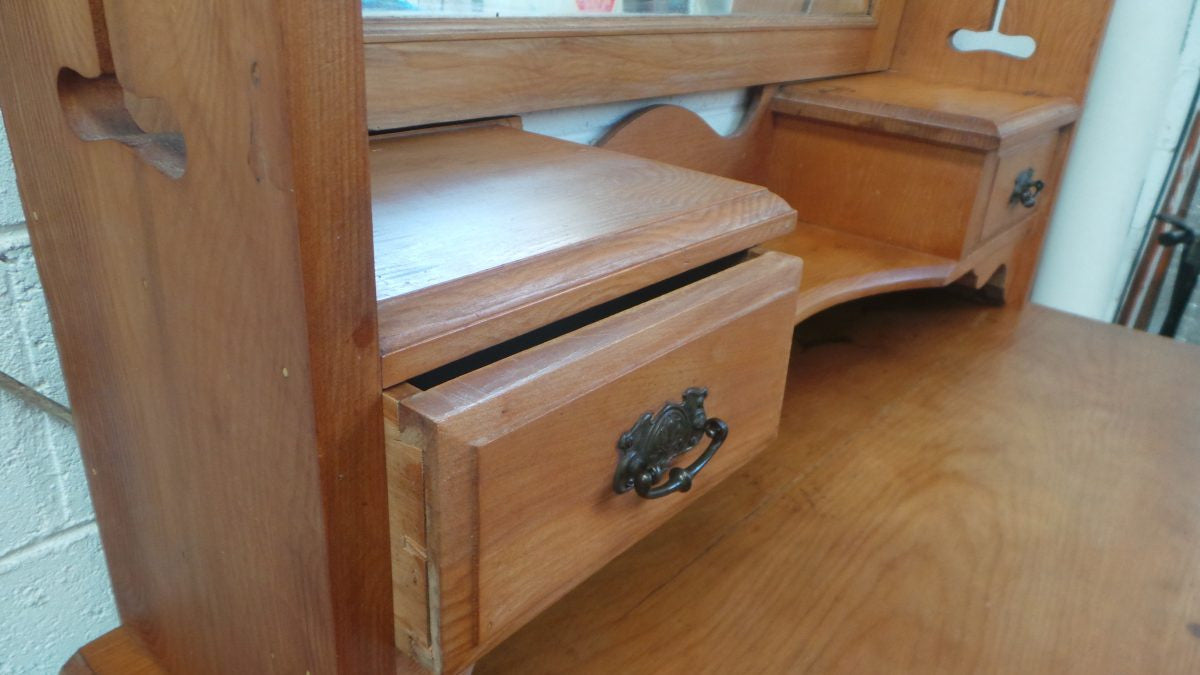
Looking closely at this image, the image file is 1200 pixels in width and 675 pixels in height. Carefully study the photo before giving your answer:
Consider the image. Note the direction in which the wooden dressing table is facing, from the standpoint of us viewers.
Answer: facing the viewer and to the right of the viewer
